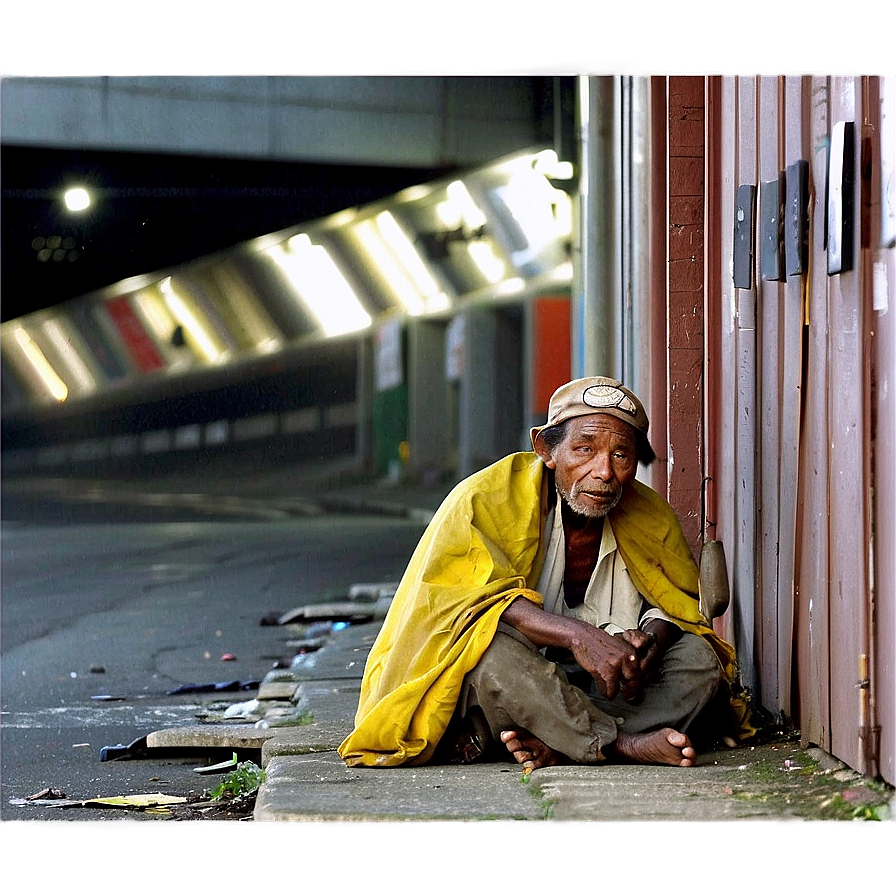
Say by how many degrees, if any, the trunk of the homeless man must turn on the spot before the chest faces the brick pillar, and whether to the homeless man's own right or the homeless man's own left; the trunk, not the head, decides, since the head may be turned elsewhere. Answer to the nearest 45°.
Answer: approximately 135° to the homeless man's own left

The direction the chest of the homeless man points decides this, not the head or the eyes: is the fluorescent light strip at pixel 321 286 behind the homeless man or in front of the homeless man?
behind

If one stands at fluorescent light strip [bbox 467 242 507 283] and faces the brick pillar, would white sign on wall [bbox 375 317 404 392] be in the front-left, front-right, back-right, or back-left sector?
back-right

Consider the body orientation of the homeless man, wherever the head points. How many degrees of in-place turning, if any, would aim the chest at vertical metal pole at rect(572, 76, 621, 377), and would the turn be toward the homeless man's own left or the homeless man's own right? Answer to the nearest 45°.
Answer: approximately 135° to the homeless man's own left

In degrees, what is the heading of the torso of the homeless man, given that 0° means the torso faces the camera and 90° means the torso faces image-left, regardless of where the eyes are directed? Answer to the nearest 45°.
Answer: approximately 315°

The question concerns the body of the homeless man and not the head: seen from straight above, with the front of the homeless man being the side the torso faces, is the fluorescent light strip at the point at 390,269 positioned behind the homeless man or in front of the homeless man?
behind
